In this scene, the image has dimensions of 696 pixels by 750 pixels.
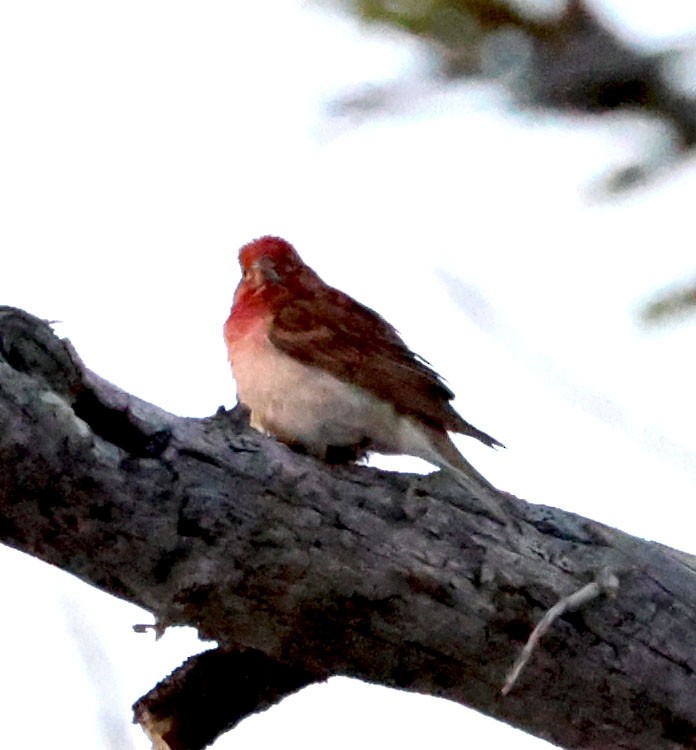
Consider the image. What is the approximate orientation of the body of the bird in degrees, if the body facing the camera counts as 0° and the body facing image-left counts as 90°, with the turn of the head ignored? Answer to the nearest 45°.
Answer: approximately 90°
